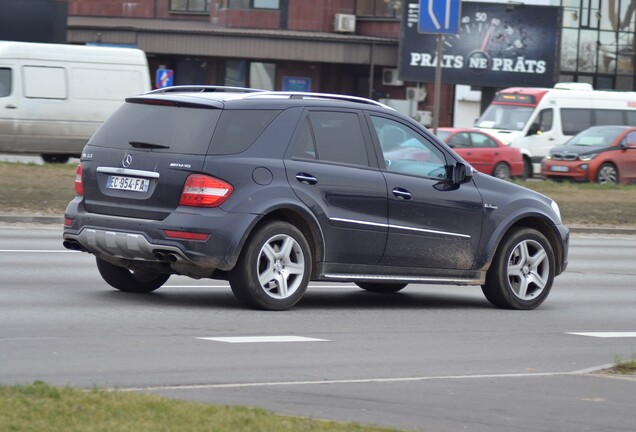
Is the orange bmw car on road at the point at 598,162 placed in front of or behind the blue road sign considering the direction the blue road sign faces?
behind

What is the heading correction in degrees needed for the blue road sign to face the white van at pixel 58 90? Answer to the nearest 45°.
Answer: approximately 135° to its right

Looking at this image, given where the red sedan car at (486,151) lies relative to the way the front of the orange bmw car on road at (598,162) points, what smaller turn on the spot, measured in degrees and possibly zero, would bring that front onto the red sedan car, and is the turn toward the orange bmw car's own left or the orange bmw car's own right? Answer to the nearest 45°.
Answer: approximately 45° to the orange bmw car's own right

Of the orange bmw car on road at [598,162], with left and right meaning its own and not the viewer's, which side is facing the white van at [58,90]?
front

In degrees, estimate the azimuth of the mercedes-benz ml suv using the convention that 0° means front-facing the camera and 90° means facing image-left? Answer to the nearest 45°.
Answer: approximately 225°

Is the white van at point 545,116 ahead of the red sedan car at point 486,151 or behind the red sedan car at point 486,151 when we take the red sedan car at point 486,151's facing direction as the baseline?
behind

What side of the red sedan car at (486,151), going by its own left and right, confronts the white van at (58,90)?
front

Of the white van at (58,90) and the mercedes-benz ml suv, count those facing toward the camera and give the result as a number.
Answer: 0

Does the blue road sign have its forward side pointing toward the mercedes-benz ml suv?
yes

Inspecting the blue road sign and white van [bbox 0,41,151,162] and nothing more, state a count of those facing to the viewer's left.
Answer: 1

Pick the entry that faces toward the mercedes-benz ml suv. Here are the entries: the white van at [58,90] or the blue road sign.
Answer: the blue road sign

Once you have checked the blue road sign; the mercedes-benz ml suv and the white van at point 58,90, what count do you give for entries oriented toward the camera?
1
